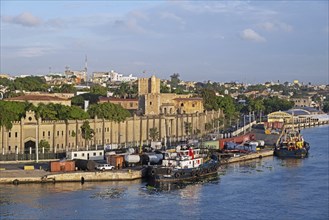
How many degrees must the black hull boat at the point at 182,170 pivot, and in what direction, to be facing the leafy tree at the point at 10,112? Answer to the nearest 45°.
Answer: approximately 90° to its left

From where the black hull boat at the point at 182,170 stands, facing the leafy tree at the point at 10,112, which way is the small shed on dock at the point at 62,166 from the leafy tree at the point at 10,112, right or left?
left

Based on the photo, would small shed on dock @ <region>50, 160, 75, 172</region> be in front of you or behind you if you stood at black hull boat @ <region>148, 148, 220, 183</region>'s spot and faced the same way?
behind

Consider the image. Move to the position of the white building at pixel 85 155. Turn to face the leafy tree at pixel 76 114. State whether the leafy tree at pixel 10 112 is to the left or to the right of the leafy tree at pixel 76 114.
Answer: left
